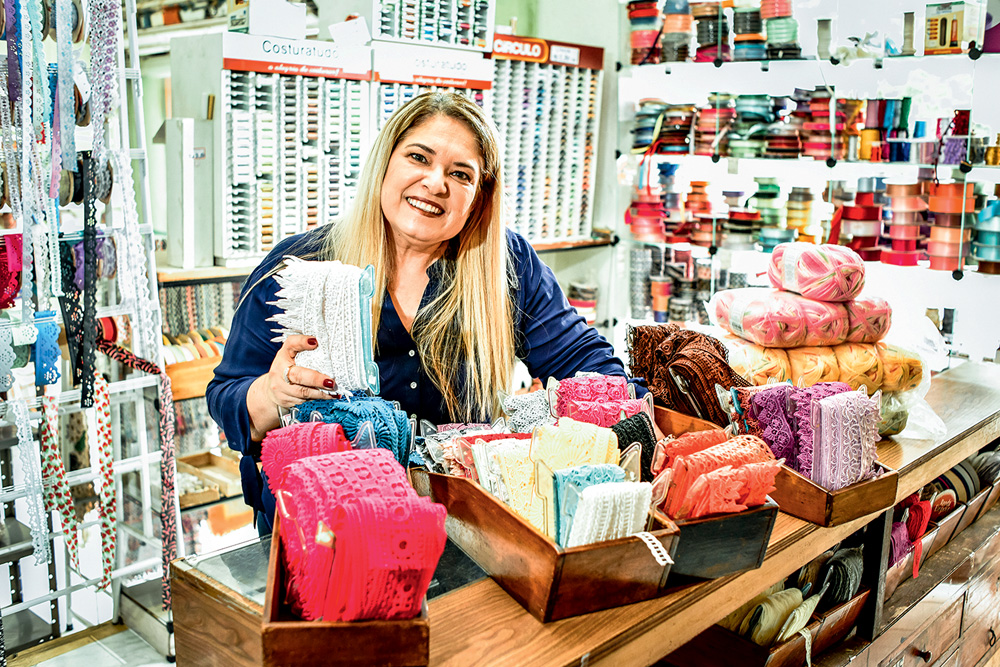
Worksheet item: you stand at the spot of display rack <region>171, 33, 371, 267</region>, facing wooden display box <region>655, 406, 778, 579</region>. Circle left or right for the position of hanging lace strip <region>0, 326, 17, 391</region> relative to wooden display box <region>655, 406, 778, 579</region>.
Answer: right

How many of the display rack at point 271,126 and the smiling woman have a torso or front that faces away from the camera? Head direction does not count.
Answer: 0

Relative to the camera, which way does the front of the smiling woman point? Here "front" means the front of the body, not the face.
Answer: toward the camera

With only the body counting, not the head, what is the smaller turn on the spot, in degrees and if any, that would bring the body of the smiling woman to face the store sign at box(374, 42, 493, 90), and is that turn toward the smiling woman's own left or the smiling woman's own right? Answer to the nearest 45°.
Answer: approximately 180°

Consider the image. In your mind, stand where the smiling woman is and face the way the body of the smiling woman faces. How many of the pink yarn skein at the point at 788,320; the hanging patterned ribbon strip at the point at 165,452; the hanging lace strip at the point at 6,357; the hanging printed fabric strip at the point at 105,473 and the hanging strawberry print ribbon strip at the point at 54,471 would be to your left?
1

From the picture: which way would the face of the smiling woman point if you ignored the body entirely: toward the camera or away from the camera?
toward the camera

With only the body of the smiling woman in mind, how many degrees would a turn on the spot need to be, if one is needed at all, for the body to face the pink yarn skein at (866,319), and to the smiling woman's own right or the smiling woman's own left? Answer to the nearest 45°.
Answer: approximately 90° to the smiling woman's own left

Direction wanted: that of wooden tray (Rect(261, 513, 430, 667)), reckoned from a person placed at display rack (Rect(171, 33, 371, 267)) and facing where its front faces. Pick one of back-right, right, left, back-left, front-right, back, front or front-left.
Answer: front-right

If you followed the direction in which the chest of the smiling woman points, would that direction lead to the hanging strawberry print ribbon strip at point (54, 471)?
no

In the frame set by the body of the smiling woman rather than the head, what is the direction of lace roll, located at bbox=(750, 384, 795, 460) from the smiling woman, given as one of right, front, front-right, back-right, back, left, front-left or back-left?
front-left

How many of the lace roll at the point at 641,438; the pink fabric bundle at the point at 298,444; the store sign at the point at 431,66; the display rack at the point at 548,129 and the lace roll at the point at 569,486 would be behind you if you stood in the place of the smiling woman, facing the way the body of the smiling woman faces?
2

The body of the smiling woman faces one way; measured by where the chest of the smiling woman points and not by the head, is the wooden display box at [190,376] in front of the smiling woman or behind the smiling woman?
behind
